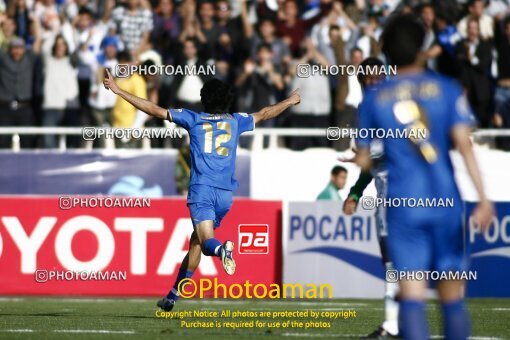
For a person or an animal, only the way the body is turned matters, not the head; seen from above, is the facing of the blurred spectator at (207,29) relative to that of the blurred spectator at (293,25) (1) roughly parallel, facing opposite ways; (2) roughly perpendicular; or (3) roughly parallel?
roughly parallel

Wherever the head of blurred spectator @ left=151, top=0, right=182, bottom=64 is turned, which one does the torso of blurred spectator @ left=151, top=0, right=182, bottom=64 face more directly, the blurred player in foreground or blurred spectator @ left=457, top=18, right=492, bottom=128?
the blurred player in foreground

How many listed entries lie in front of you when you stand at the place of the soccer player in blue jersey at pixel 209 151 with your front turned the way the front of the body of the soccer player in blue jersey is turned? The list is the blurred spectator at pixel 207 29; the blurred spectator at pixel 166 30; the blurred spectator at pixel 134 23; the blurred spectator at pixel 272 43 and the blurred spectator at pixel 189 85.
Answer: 5

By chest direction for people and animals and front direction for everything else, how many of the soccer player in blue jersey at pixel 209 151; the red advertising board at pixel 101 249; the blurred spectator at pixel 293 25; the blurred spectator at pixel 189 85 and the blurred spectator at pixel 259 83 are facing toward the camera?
4

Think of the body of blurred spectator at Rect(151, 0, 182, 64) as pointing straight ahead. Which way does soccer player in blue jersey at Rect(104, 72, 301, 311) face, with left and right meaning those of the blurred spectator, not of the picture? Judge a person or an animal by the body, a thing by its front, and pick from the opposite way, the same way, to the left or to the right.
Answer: the opposite way

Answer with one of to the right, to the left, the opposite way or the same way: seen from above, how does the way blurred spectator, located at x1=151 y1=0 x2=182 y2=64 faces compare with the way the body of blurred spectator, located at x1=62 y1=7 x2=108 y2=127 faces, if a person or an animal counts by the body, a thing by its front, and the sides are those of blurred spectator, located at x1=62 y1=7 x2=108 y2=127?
the same way

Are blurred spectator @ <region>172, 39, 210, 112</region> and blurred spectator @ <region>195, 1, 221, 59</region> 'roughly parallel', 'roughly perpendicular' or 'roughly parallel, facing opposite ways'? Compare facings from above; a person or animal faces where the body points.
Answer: roughly parallel

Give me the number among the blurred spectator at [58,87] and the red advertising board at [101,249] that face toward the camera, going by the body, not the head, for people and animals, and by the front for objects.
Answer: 2

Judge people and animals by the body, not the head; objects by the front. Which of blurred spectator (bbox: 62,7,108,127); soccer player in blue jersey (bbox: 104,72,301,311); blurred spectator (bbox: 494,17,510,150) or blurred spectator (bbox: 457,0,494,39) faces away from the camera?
the soccer player in blue jersey

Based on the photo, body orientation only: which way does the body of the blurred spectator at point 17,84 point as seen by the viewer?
toward the camera

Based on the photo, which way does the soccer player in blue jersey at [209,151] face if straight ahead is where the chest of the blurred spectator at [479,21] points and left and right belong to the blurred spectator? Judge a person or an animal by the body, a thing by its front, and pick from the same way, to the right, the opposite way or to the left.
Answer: the opposite way

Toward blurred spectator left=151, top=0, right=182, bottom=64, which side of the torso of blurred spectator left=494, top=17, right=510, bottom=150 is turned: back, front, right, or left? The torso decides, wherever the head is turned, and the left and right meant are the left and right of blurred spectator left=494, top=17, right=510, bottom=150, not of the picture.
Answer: right

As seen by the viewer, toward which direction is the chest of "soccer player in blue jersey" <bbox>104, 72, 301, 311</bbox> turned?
away from the camera

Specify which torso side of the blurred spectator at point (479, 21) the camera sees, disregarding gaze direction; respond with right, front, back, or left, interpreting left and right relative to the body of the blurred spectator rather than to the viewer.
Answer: front

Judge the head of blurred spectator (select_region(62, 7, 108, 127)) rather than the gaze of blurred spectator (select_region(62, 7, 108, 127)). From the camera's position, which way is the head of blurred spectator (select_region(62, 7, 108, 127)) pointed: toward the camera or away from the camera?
toward the camera

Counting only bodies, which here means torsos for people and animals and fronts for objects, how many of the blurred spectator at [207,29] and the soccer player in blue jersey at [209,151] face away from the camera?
1

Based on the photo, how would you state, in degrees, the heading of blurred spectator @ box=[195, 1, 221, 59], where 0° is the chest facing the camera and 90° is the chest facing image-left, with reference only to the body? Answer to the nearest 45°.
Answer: approximately 0°

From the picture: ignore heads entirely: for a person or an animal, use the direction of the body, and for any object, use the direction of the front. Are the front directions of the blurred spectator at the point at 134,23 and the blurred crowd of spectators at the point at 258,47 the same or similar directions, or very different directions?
same or similar directions

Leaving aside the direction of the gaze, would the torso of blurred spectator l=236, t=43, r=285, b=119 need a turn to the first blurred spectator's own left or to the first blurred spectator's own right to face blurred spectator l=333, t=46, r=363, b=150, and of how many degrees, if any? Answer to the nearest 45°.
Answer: approximately 90° to the first blurred spectator's own left

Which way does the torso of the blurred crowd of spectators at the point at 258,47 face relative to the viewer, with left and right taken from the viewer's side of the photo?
facing the viewer

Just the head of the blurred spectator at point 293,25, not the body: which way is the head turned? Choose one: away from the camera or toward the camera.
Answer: toward the camera
